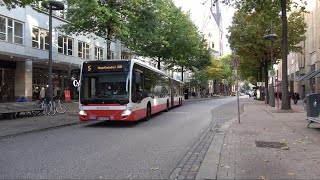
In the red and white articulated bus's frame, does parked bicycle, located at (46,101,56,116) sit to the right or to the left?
on its right

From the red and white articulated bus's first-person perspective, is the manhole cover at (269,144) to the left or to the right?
on its left

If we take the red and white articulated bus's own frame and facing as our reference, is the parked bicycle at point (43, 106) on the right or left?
on its right

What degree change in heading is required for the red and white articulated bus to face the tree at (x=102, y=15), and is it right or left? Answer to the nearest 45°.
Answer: approximately 135° to its right

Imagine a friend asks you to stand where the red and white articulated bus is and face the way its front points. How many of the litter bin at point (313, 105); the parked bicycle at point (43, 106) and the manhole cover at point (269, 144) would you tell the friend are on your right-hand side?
1

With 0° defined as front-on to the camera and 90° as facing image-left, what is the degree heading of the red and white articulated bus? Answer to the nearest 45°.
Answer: approximately 45°
